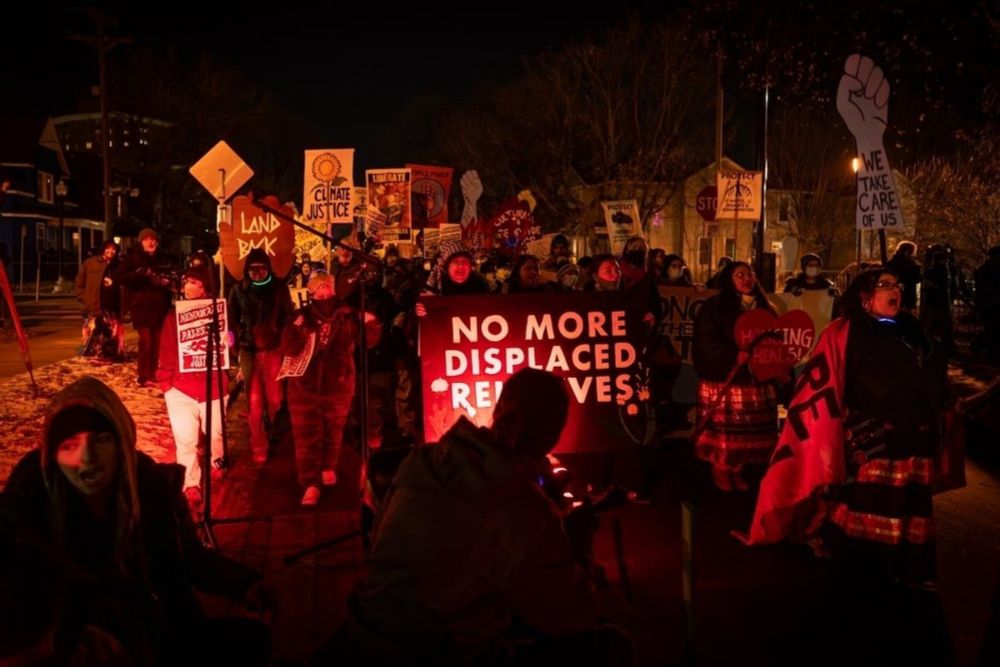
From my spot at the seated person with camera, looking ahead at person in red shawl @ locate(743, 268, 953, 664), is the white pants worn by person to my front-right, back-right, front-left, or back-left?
front-left

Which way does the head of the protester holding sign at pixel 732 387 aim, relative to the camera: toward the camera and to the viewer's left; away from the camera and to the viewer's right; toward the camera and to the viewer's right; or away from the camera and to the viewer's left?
toward the camera and to the viewer's right

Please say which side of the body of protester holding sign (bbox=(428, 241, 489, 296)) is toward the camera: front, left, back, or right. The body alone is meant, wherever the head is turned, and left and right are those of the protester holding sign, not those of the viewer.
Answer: front

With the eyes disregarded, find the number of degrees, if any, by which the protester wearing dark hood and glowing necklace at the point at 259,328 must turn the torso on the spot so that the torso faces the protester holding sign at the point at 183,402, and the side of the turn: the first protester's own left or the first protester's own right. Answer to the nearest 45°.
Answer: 0° — they already face them

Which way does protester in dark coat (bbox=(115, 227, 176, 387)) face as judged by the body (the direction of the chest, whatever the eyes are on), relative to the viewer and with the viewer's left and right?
facing the viewer

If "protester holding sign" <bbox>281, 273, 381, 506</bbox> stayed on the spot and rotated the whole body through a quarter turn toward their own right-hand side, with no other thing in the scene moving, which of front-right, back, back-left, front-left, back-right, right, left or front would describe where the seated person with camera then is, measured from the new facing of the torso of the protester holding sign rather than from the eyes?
left

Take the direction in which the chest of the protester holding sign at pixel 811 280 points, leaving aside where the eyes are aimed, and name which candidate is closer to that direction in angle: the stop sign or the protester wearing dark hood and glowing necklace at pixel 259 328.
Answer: the protester wearing dark hood and glowing necklace

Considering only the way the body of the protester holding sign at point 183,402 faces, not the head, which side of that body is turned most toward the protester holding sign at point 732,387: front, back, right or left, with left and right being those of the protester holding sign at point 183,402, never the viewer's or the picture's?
left

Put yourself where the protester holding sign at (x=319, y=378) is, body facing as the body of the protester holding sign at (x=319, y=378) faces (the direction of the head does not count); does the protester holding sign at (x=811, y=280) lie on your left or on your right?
on your left

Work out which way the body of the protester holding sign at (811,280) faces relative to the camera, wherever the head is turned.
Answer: toward the camera

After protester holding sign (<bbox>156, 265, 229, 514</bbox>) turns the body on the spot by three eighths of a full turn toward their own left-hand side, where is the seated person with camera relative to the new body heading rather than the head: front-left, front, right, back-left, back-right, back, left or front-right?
back-right

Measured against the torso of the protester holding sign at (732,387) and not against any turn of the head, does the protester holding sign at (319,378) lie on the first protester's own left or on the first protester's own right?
on the first protester's own right

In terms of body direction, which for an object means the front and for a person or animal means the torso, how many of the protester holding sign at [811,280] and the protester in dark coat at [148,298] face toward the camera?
2

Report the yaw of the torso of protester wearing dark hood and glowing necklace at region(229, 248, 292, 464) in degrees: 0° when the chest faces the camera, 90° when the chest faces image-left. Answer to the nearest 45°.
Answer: approximately 0°

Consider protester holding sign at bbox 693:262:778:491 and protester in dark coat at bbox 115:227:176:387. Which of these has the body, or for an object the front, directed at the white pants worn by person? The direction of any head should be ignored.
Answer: protester in dark coat at bbox 115:227:176:387

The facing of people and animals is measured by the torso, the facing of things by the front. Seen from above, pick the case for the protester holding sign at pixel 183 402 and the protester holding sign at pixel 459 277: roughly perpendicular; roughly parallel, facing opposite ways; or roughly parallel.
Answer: roughly parallel

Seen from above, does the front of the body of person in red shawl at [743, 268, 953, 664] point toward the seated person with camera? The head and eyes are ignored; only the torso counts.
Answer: no

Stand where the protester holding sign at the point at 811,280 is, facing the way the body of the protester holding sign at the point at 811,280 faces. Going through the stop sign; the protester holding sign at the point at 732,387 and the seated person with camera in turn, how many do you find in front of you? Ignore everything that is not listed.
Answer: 2
